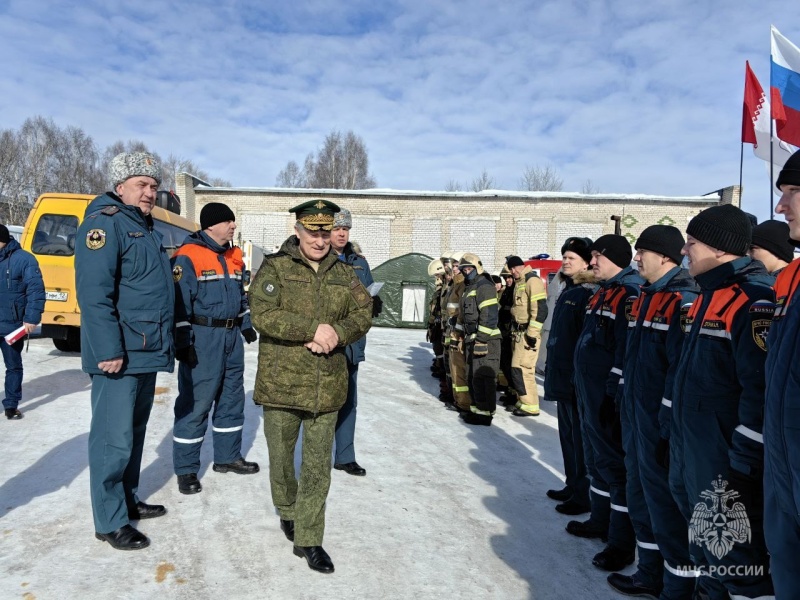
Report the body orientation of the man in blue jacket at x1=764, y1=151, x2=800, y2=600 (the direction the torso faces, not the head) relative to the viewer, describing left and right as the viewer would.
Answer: facing to the left of the viewer

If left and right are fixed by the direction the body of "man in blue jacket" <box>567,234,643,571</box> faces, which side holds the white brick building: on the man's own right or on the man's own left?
on the man's own right

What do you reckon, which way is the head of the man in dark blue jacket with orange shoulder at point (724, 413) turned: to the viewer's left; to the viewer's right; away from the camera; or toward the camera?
to the viewer's left

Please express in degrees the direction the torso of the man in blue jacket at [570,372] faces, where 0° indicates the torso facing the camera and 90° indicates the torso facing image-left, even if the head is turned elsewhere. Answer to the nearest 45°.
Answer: approximately 45°

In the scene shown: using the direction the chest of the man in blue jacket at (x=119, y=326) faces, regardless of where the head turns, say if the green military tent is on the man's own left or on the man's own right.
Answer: on the man's own left

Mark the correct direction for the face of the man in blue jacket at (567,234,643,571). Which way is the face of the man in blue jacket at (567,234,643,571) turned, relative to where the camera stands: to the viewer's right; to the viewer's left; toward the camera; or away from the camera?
to the viewer's left
